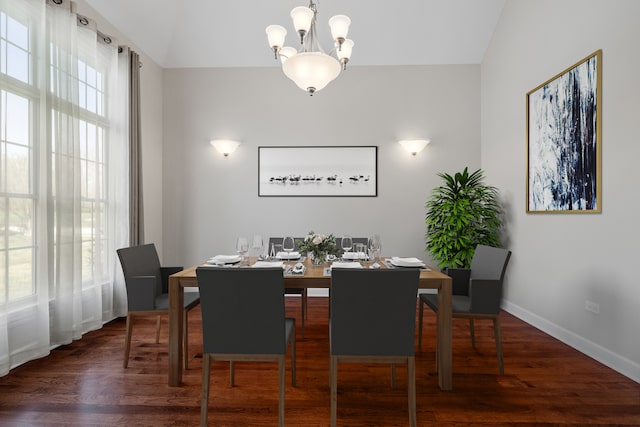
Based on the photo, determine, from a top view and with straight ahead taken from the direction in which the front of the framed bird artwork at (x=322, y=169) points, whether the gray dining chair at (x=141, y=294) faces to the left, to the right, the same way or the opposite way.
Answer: to the left

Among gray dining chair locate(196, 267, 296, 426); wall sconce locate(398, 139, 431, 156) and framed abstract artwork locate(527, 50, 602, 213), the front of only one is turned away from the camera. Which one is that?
the gray dining chair

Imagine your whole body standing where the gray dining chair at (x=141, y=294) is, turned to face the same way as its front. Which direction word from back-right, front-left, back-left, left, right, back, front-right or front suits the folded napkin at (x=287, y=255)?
front-left

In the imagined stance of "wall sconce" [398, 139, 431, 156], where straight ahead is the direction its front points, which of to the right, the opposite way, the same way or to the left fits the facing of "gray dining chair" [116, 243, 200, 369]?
to the left

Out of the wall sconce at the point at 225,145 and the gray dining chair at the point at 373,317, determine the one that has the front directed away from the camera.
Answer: the gray dining chair

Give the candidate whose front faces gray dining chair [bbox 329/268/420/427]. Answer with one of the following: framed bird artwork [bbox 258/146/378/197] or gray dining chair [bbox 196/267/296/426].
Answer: the framed bird artwork

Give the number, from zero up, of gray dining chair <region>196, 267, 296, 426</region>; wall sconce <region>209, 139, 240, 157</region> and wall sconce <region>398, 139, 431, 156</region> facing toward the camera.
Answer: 2

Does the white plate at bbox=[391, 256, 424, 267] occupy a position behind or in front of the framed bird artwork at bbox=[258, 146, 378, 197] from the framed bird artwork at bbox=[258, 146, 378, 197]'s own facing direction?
in front

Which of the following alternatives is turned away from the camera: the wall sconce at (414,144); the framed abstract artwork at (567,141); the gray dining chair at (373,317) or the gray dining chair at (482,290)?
the gray dining chair at (373,317)

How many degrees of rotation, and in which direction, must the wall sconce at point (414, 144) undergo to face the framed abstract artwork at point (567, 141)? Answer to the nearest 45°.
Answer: approximately 45° to its left

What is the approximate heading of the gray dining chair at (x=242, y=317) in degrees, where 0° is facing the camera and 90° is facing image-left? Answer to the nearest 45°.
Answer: approximately 180°

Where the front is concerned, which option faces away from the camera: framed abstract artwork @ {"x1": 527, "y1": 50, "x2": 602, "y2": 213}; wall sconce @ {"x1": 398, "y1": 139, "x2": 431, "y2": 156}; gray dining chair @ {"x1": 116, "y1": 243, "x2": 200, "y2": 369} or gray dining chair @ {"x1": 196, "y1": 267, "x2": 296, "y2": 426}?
gray dining chair @ {"x1": 196, "y1": 267, "x2": 296, "y2": 426}

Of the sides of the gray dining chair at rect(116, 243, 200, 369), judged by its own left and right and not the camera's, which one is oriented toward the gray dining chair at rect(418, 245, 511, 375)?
front

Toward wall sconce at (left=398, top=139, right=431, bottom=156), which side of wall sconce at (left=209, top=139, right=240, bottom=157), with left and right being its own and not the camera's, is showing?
left

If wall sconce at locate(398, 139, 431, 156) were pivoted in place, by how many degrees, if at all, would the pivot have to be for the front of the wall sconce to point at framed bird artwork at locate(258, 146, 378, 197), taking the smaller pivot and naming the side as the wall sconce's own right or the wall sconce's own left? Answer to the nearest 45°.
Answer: approximately 90° to the wall sconce's own right

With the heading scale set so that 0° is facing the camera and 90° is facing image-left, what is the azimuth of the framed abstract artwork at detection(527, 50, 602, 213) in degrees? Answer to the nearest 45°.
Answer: approximately 45°

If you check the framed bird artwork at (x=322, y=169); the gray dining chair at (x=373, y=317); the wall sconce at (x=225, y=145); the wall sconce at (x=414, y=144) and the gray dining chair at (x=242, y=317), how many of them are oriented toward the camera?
3
